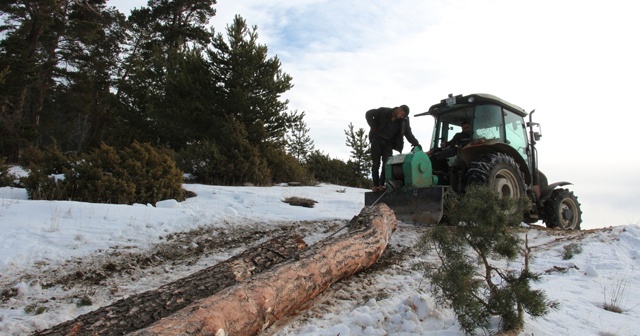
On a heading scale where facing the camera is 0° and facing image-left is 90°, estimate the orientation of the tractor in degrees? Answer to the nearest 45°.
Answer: approximately 225°

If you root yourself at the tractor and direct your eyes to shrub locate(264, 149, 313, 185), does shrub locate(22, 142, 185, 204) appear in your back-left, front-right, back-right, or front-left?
front-left

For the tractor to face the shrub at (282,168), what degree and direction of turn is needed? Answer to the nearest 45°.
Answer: approximately 90° to its left

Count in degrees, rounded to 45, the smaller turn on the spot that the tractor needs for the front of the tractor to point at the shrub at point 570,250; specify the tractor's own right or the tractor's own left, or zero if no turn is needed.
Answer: approximately 90° to the tractor's own right

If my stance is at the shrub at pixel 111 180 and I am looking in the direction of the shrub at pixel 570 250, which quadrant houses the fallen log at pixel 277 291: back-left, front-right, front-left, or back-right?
front-right

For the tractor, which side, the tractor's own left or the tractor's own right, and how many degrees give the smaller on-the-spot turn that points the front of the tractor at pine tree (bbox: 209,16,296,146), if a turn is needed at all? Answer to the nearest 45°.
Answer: approximately 90° to the tractor's own left

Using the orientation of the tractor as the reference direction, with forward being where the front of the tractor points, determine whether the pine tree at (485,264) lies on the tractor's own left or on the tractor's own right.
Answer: on the tractor's own right

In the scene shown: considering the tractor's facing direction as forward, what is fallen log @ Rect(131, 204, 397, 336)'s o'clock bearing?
The fallen log is roughly at 5 o'clock from the tractor.

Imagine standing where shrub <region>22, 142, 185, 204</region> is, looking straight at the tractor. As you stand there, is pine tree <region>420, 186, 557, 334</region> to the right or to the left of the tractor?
right

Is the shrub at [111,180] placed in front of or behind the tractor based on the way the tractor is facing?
behind

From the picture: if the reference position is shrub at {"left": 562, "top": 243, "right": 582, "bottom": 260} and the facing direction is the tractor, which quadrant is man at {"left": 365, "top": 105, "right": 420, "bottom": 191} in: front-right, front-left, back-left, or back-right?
front-left
